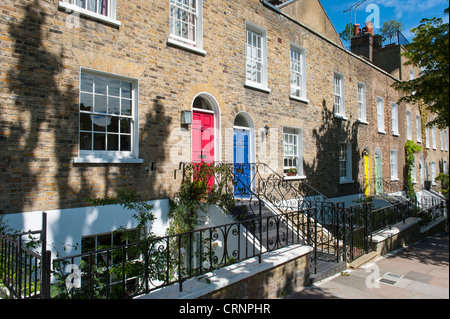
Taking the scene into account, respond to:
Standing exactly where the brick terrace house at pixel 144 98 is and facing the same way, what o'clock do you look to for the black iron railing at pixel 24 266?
The black iron railing is roughly at 2 o'clock from the brick terrace house.

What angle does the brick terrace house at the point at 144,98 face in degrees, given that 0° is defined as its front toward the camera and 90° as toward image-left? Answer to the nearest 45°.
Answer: approximately 315°
